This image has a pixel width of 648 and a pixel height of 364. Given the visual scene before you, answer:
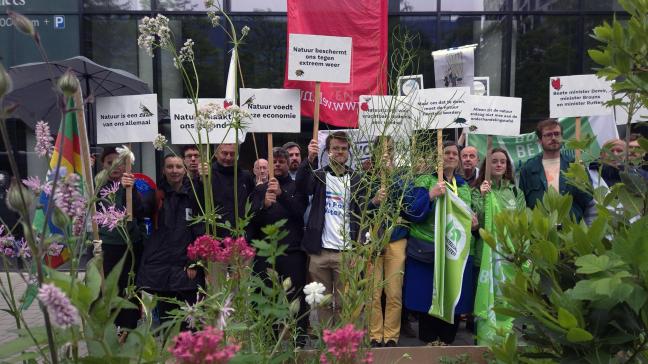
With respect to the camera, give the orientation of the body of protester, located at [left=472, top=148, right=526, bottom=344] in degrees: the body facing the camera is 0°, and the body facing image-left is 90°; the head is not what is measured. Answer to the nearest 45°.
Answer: approximately 0°

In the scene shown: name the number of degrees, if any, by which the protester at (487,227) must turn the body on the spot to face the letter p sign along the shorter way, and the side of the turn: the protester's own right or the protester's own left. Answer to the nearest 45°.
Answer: approximately 135° to the protester's own right

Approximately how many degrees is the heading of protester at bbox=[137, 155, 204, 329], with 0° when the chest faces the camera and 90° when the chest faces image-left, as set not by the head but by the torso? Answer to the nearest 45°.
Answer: approximately 0°

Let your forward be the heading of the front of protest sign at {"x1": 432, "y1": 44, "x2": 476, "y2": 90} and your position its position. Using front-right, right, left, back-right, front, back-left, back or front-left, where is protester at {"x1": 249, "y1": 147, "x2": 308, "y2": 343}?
front-right

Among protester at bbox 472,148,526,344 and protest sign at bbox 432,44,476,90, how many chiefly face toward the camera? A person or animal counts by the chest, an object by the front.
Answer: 2
